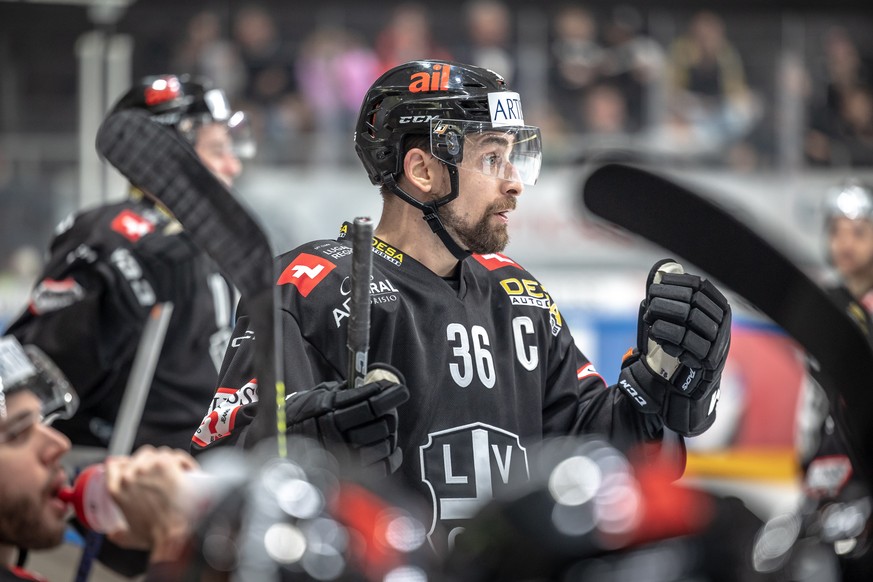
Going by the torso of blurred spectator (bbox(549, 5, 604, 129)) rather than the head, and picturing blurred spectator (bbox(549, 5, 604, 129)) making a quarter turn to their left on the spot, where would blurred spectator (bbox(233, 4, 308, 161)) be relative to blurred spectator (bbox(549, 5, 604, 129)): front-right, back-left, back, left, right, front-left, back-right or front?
back

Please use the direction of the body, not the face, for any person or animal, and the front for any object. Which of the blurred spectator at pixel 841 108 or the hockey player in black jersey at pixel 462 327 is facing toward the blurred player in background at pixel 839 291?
the blurred spectator

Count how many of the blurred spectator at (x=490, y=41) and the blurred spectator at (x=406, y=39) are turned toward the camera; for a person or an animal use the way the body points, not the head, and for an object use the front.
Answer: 2

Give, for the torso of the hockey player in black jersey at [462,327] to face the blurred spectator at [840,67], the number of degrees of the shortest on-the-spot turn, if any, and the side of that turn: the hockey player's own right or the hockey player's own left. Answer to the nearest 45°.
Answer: approximately 135° to the hockey player's own left

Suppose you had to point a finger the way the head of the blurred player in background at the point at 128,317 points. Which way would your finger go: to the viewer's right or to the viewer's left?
to the viewer's right

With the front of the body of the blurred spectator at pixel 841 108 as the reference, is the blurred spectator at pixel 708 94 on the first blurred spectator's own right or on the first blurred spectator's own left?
on the first blurred spectator's own right

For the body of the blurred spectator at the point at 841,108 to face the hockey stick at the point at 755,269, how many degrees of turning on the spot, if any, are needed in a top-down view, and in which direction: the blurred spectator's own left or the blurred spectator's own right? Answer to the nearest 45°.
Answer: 0° — they already face it

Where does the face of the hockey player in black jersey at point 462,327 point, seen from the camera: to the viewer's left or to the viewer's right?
to the viewer's right

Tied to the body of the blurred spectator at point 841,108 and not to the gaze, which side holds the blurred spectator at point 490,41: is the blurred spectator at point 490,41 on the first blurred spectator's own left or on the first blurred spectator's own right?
on the first blurred spectator's own right

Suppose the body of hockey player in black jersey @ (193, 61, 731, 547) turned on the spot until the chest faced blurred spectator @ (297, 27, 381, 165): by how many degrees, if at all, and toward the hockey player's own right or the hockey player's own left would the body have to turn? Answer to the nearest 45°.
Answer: approximately 135° to the hockey player's own left

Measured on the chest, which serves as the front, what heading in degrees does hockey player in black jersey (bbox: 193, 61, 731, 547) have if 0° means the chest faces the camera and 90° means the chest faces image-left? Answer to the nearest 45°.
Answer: approximately 315°
